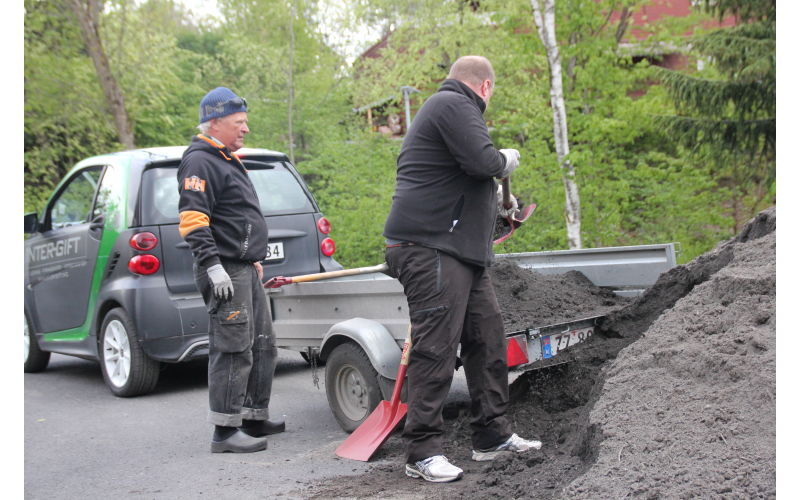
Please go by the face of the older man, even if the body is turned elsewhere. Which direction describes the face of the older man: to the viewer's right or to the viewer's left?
to the viewer's right

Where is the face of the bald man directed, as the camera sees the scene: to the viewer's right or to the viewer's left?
to the viewer's right

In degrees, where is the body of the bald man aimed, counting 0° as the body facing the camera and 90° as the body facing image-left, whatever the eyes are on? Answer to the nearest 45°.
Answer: approximately 270°

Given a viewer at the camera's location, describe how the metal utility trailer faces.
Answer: facing away from the viewer and to the left of the viewer

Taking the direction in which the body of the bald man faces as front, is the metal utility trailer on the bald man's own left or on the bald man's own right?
on the bald man's own left

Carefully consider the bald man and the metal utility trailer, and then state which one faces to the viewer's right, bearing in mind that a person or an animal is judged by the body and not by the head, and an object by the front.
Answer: the bald man

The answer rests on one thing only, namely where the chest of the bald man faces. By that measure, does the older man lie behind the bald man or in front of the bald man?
behind
